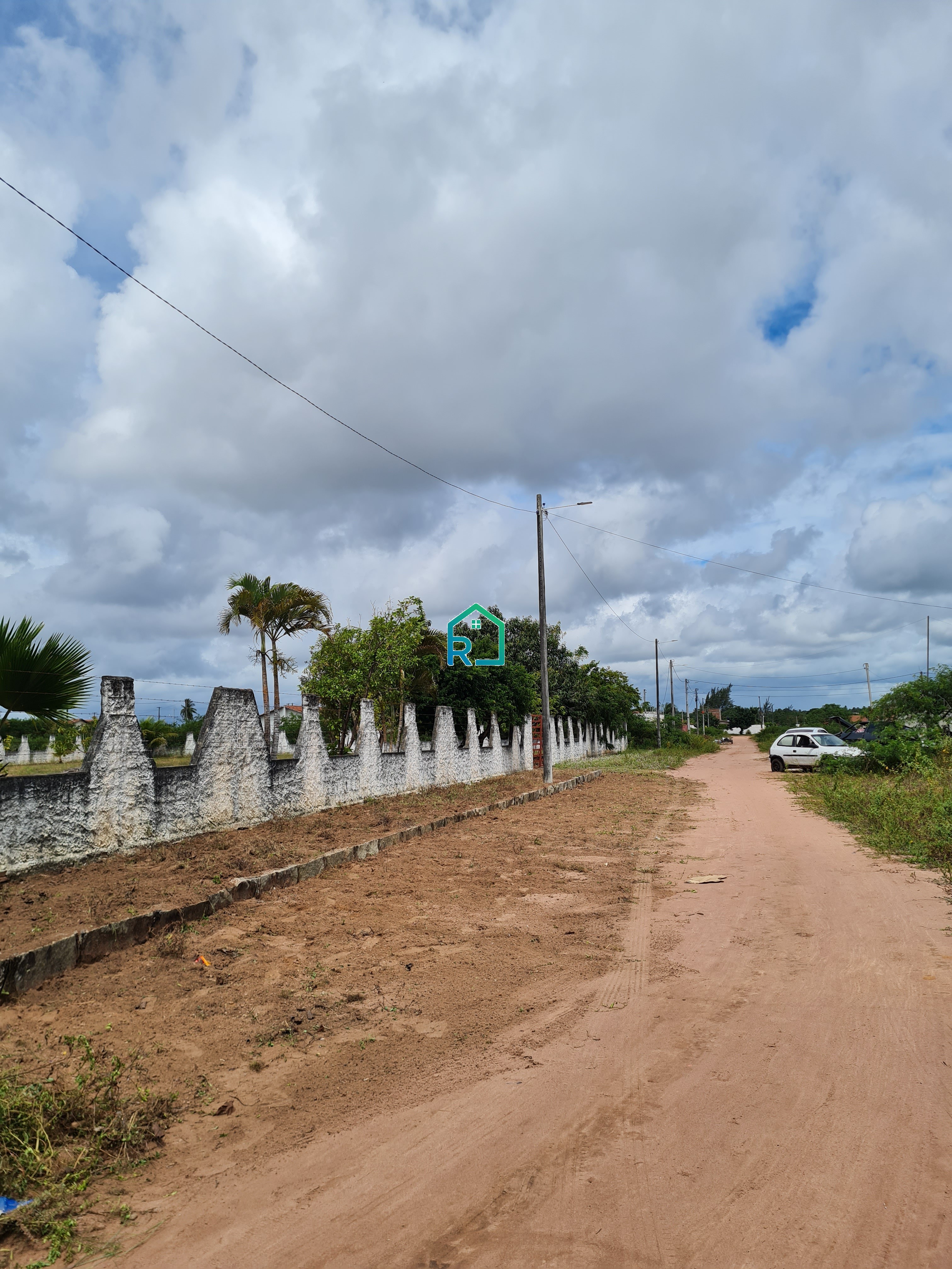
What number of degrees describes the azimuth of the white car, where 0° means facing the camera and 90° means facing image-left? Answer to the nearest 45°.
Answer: approximately 315°

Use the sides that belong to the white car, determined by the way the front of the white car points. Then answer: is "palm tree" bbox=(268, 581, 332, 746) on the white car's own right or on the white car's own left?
on the white car's own right

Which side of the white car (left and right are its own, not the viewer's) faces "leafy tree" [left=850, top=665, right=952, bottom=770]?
front

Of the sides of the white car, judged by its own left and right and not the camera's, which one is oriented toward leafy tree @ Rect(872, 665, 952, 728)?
front

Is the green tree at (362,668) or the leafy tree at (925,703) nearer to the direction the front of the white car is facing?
the leafy tree

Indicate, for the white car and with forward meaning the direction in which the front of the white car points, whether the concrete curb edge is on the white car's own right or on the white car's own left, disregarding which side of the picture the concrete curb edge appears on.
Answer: on the white car's own right
